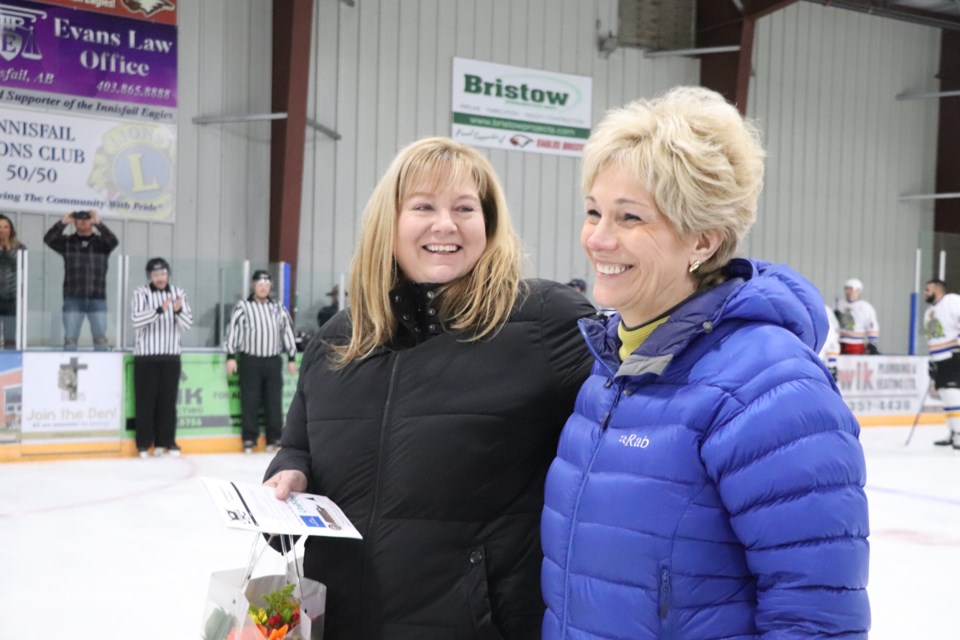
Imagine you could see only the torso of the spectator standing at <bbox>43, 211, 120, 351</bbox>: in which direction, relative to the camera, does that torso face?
toward the camera

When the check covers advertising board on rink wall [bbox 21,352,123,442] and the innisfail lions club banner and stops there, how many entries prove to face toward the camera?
2

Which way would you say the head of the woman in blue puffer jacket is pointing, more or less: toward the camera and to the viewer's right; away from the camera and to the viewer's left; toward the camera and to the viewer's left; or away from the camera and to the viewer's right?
toward the camera and to the viewer's left

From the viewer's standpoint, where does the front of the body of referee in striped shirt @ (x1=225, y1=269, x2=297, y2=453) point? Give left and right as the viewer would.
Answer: facing the viewer

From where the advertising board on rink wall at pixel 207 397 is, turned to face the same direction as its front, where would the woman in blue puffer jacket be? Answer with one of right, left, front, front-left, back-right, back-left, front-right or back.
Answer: front

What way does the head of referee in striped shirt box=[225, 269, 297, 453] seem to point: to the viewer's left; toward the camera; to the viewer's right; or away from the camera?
toward the camera

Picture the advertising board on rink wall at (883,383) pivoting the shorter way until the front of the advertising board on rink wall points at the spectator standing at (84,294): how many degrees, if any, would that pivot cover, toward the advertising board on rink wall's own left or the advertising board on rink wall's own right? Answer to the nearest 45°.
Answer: approximately 45° to the advertising board on rink wall's own right

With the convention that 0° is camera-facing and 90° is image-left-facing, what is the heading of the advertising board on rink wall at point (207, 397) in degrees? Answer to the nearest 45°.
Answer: approximately 0°

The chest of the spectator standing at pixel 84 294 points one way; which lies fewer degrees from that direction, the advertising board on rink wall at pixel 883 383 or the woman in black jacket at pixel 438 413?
the woman in black jacket

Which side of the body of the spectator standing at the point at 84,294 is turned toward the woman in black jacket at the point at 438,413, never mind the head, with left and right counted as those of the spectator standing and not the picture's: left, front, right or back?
front

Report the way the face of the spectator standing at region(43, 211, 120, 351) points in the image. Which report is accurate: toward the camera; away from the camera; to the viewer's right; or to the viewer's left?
toward the camera

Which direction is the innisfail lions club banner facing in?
toward the camera

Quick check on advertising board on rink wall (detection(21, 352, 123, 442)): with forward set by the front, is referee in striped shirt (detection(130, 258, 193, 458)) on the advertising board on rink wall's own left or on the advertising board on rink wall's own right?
on the advertising board on rink wall's own left

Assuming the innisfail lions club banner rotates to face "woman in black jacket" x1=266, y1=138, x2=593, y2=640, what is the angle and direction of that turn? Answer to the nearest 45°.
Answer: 0° — it already faces them
